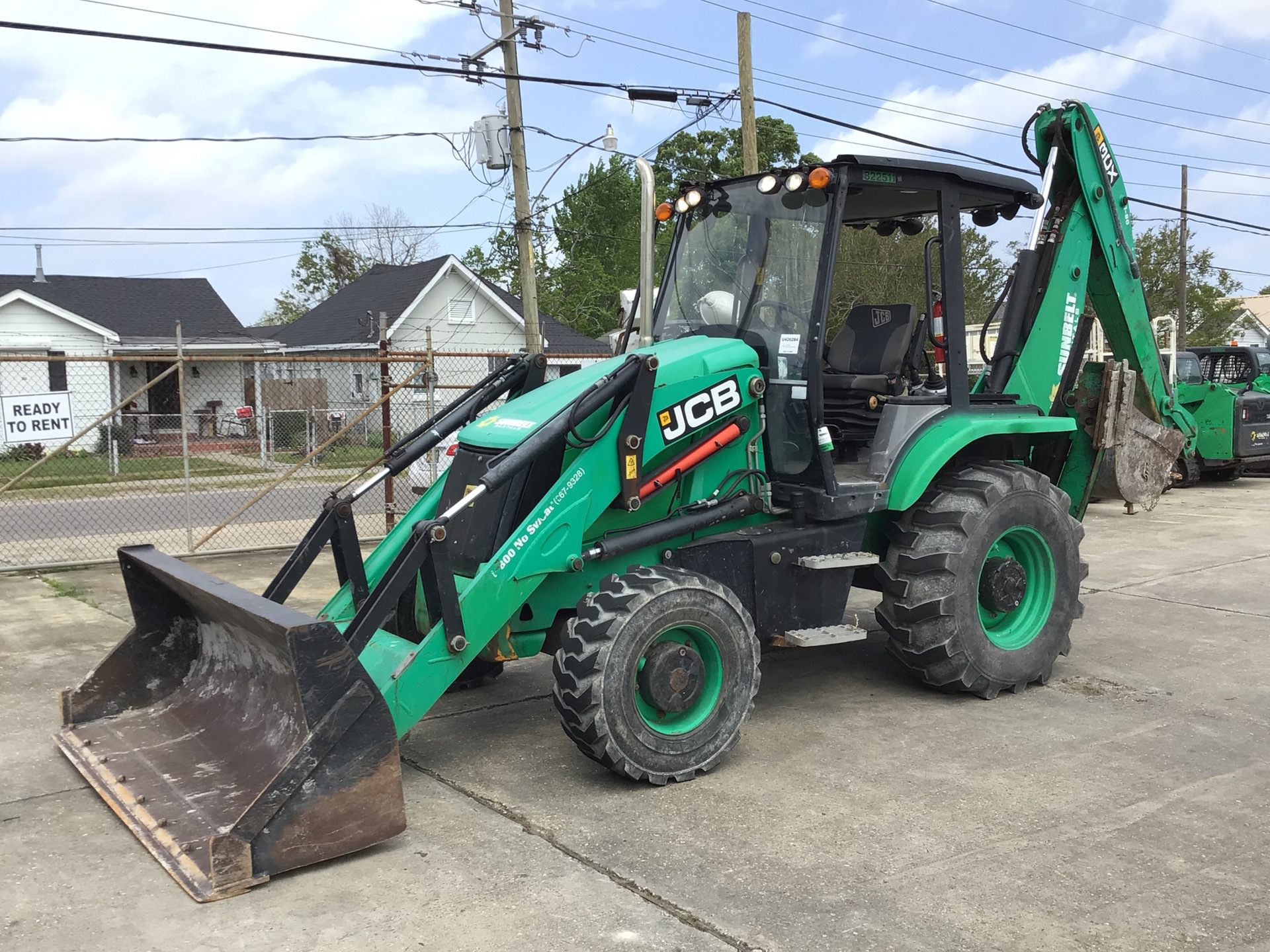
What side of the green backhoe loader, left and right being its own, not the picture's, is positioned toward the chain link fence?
right

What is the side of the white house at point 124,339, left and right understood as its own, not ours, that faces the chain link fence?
front

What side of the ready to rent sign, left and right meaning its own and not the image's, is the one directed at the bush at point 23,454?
back

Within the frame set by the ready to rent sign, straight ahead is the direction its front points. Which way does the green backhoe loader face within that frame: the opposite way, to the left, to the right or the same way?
to the right

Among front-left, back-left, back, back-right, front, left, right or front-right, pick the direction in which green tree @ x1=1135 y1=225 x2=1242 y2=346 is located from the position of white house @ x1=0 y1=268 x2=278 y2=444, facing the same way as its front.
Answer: left

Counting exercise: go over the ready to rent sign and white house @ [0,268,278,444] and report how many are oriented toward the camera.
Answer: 2

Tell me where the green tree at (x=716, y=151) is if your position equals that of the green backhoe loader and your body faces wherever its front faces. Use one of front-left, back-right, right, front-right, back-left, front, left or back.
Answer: back-right

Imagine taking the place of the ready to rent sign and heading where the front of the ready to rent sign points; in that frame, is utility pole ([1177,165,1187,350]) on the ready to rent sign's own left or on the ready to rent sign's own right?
on the ready to rent sign's own left

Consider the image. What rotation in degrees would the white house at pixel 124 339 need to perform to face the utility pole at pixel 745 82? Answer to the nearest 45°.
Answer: approximately 45° to its left

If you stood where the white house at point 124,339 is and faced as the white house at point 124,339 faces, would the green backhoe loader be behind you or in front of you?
in front

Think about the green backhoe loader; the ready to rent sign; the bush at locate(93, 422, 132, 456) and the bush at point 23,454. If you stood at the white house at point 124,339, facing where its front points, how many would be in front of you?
4

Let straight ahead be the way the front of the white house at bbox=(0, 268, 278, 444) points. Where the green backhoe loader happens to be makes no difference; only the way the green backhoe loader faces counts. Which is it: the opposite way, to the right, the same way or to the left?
to the right

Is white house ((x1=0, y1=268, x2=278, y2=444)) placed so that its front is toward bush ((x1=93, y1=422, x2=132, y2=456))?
yes

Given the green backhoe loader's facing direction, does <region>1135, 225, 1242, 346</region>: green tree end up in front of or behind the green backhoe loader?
behind

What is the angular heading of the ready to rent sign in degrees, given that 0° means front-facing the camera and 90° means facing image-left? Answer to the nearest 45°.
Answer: approximately 0°
